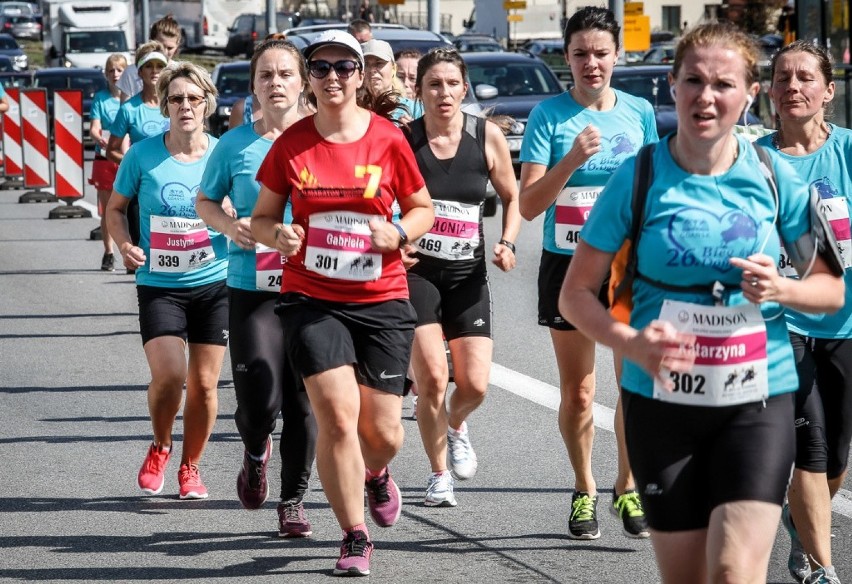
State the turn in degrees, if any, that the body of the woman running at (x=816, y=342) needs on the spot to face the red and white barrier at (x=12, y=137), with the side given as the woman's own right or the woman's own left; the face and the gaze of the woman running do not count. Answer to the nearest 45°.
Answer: approximately 135° to the woman's own right

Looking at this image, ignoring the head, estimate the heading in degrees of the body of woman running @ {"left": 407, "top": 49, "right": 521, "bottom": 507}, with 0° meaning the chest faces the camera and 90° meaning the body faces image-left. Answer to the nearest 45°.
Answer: approximately 0°

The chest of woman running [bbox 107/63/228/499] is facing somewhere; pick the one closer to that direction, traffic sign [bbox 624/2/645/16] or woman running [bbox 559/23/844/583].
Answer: the woman running

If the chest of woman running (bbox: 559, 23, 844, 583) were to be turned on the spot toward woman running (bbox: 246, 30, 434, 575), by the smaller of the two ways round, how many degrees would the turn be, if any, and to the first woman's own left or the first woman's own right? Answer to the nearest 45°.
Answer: approximately 135° to the first woman's own right

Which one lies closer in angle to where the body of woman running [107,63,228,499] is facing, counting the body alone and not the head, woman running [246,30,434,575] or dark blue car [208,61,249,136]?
the woman running
